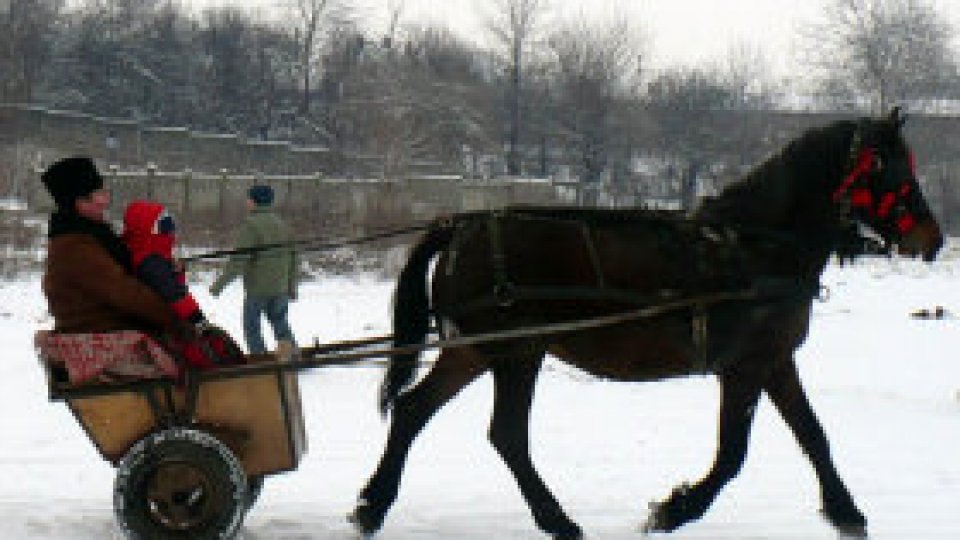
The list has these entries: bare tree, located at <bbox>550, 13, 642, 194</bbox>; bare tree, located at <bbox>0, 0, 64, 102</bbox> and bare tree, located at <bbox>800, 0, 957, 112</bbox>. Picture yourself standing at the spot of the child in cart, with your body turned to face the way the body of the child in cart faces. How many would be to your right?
0

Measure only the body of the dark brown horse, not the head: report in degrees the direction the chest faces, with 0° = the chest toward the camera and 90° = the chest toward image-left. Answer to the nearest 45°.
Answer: approximately 270°

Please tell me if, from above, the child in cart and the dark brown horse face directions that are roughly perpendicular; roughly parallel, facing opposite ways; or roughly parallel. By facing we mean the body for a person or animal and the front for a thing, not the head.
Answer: roughly parallel

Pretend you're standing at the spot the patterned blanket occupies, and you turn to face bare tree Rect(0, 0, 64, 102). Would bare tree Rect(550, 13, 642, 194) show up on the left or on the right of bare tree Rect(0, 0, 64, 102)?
right

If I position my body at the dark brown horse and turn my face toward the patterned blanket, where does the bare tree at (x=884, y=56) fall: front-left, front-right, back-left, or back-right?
back-right

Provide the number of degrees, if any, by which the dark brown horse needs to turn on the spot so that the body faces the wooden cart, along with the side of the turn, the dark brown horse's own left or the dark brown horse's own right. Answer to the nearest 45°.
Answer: approximately 135° to the dark brown horse's own right

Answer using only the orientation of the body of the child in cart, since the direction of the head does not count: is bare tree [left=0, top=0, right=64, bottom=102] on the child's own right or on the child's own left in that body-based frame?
on the child's own left

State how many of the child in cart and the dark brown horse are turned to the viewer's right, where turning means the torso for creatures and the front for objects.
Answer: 2

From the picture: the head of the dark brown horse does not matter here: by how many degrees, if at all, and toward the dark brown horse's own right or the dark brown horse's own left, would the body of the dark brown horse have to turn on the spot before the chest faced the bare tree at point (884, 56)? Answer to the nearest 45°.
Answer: approximately 90° to the dark brown horse's own left

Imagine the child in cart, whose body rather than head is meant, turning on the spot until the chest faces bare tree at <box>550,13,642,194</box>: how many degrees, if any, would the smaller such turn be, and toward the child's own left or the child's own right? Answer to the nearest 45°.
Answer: approximately 45° to the child's own left

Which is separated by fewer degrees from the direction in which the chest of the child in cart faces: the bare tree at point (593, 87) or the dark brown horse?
the dark brown horse

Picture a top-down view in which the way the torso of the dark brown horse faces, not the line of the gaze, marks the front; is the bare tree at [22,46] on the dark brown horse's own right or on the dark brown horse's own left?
on the dark brown horse's own left

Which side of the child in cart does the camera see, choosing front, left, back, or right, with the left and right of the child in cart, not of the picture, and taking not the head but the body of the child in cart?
right

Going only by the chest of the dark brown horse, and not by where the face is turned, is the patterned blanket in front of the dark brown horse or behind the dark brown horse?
behind
